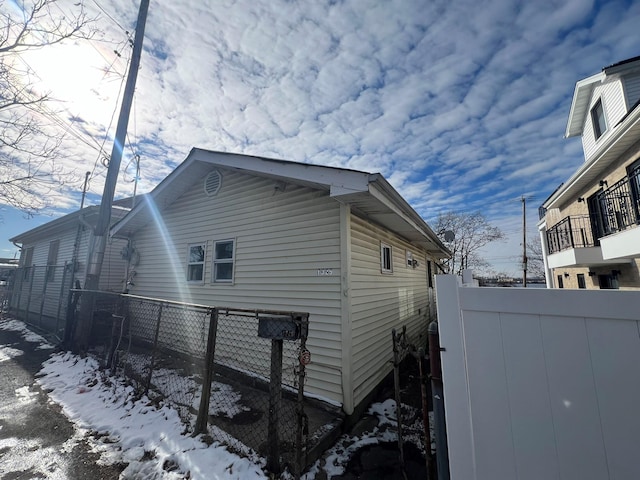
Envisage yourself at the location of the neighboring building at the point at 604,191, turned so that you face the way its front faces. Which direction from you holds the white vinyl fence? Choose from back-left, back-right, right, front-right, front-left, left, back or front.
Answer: front-left

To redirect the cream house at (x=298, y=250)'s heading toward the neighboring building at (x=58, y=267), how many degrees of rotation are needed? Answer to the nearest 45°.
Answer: approximately 90° to its right

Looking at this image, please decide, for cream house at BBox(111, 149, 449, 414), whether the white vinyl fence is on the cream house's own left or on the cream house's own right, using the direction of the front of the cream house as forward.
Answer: on the cream house's own left

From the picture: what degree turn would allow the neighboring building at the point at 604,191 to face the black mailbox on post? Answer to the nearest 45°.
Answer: approximately 45° to its left

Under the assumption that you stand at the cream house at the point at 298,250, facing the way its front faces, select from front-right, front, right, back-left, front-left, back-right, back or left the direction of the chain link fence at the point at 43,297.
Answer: right

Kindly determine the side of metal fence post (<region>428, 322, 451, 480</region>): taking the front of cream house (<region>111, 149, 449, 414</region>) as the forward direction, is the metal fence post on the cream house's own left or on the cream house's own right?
on the cream house's own left

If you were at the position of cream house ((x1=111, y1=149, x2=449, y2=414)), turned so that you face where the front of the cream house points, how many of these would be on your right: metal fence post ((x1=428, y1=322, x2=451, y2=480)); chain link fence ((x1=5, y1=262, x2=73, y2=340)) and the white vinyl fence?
1

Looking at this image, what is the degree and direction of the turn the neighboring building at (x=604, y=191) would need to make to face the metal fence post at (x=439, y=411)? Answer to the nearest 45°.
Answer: approximately 45° to its left

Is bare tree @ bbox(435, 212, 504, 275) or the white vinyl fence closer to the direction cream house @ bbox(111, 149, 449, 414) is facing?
the white vinyl fence
